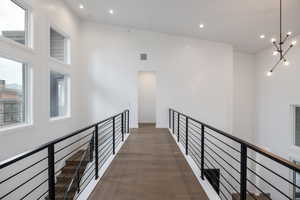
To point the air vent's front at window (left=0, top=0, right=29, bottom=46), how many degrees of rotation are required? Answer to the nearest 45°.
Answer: approximately 45° to its right

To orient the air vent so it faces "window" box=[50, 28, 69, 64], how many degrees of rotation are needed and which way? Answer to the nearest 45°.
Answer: approximately 45° to its right

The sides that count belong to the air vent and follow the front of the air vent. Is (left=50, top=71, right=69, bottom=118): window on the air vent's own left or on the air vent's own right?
on the air vent's own right

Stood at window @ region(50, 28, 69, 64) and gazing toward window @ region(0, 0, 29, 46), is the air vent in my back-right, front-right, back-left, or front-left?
back-left

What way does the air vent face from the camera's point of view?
toward the camera

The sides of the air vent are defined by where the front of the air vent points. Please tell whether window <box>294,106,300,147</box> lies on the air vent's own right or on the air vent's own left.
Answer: on the air vent's own left

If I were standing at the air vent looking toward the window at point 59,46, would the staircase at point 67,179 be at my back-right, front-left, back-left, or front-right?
front-left

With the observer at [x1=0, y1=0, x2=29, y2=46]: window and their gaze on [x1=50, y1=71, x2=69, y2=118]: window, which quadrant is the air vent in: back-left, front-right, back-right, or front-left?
front-right
